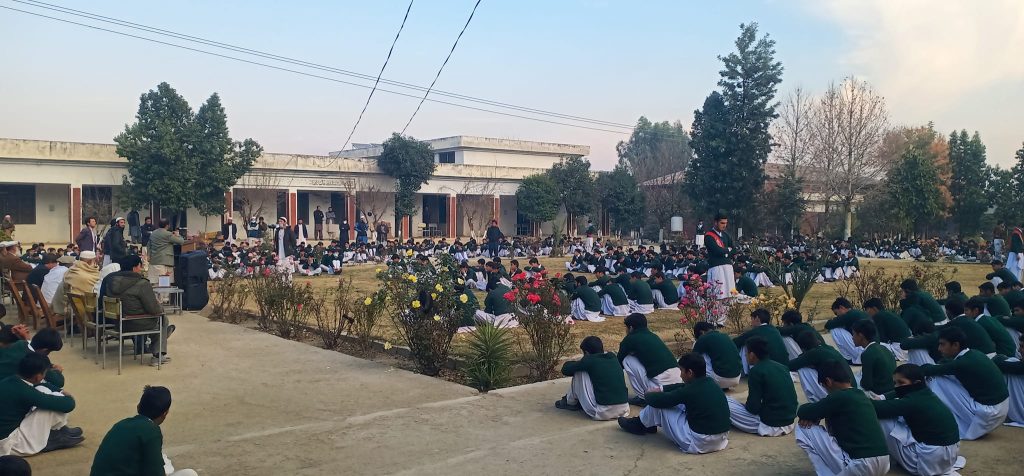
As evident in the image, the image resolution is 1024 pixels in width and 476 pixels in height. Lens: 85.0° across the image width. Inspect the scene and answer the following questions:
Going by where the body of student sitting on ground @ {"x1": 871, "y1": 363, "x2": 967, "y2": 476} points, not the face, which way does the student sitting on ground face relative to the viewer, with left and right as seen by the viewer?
facing to the left of the viewer

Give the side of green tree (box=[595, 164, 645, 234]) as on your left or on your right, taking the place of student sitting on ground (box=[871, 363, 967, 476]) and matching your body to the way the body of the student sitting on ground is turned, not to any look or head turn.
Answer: on your right

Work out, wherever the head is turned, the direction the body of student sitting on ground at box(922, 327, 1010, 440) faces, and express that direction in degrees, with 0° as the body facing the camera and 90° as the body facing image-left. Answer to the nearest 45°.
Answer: approximately 90°

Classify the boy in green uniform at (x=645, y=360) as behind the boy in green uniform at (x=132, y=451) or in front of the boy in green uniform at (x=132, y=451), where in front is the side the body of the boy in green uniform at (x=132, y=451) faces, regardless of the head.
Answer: in front

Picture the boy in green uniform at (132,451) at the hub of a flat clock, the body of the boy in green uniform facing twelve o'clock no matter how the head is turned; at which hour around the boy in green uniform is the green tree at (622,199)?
The green tree is roughly at 12 o'clock from the boy in green uniform.

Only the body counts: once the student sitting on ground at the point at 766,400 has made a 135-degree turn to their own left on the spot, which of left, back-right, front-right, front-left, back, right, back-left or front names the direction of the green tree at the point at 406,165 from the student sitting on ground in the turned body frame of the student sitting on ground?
back-right

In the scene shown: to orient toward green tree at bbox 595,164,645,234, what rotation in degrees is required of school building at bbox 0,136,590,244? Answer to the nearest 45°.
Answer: approximately 90° to its left

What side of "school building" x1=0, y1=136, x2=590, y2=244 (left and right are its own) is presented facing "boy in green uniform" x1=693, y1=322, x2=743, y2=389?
front

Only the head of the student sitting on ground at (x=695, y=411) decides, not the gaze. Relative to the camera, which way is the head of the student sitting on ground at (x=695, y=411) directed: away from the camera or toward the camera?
away from the camera

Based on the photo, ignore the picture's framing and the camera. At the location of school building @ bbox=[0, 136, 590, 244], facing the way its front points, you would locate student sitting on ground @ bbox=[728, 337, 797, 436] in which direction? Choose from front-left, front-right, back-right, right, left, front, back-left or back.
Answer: front

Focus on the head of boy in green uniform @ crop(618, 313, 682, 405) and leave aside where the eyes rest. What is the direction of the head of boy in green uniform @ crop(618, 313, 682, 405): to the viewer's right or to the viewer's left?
to the viewer's left

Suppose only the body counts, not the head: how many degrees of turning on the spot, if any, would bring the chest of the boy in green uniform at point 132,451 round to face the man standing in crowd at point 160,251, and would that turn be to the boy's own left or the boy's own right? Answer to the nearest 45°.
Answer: approximately 45° to the boy's own left

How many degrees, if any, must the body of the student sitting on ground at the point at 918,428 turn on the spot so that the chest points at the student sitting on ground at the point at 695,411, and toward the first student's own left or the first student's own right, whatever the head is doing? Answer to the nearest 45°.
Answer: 0° — they already face them

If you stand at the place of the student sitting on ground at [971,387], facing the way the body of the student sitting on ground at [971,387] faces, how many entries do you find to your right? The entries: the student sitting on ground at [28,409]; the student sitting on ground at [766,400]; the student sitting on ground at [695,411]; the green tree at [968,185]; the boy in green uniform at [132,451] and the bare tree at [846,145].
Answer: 2

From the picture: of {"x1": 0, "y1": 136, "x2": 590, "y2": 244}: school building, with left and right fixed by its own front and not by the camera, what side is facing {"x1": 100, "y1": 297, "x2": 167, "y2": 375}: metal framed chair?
front
